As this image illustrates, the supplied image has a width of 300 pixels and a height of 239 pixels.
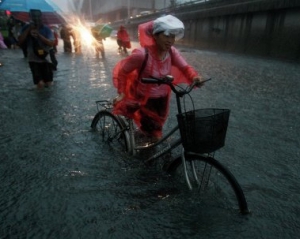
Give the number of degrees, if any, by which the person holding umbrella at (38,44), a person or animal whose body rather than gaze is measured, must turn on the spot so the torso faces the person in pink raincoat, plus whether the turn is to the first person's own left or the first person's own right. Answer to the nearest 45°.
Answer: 0° — they already face them

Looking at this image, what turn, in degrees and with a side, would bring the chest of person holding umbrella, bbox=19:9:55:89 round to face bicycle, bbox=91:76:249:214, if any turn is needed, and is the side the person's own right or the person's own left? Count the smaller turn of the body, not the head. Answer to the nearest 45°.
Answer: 0° — they already face it

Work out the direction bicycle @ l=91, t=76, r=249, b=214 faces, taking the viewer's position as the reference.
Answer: facing the viewer and to the right of the viewer

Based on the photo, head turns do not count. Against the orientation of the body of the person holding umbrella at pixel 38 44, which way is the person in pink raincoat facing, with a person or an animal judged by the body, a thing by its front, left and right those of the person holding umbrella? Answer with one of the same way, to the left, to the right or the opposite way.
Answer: the same way

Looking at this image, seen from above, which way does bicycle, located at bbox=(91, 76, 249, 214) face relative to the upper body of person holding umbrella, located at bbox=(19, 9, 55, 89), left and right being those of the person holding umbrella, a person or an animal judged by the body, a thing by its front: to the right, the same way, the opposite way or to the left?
the same way

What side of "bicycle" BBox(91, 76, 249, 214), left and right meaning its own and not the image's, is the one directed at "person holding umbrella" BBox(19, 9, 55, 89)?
back

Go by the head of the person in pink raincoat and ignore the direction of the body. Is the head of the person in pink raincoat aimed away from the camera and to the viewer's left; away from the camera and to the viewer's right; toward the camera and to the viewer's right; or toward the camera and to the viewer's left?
toward the camera and to the viewer's right

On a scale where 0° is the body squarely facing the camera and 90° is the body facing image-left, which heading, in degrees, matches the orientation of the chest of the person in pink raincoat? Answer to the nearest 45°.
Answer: approximately 315°

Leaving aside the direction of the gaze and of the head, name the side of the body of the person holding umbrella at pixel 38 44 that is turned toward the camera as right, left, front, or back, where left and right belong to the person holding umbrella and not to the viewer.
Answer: front
